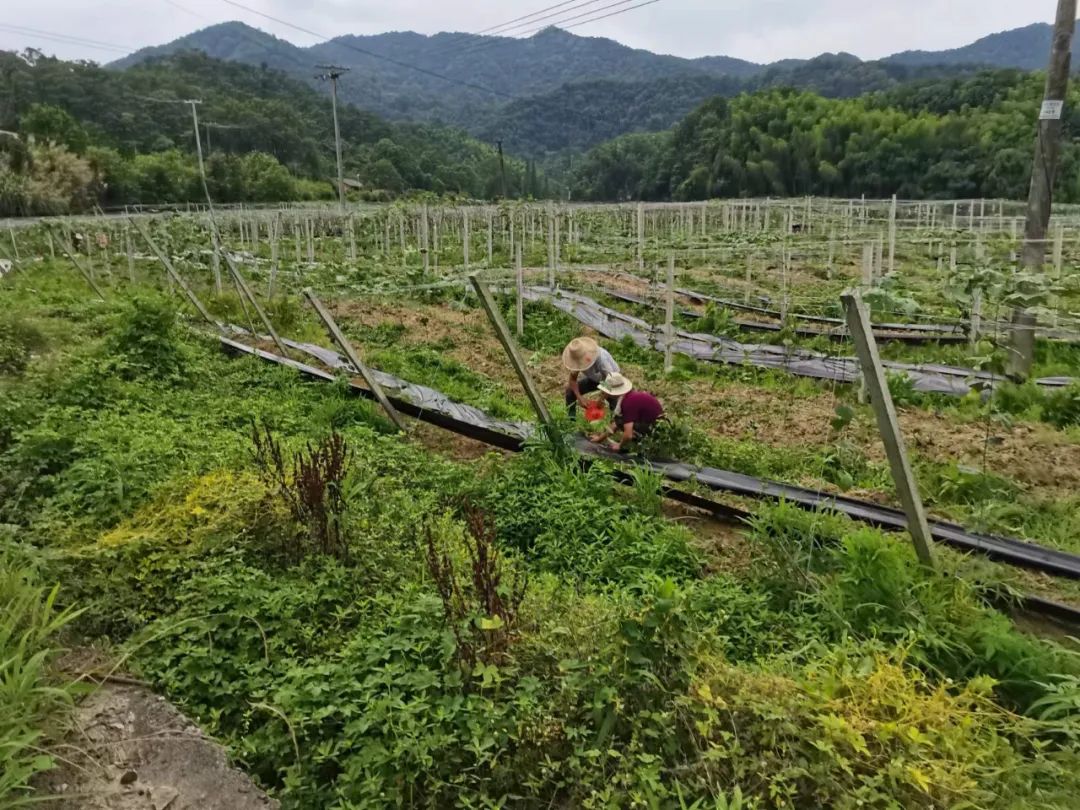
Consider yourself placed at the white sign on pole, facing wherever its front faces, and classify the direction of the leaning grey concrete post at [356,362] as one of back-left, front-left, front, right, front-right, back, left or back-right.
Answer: front-right

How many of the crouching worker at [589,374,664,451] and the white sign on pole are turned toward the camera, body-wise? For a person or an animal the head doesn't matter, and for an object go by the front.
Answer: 1

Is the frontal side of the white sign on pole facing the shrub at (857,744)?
yes

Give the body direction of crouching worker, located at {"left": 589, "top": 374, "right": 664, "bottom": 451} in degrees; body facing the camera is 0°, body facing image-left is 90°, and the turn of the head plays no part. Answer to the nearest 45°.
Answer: approximately 90°

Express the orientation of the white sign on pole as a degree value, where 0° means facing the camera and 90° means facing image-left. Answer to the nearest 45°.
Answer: approximately 0°

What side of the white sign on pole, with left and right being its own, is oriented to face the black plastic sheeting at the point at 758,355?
right

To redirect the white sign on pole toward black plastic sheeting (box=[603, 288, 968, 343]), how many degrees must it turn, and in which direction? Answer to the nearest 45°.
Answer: approximately 135° to its right

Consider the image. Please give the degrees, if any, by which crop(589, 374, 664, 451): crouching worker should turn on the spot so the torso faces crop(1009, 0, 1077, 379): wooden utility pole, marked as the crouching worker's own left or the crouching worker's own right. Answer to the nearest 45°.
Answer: approximately 135° to the crouching worker's own right

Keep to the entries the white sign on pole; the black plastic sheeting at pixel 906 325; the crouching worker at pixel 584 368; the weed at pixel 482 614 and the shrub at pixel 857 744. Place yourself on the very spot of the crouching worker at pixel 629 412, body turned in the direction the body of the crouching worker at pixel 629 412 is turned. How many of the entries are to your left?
2

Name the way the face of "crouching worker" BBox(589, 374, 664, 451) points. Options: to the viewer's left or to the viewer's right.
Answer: to the viewer's left

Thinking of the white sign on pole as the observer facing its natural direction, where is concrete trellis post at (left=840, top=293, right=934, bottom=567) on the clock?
The concrete trellis post is roughly at 12 o'clock from the white sign on pole.

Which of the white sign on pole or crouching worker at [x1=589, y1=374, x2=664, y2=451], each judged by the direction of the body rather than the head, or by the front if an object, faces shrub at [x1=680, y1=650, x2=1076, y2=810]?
the white sign on pole

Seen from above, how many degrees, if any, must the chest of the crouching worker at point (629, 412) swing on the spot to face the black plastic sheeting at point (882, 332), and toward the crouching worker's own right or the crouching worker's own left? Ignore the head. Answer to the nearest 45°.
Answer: approximately 135° to the crouching worker's own right

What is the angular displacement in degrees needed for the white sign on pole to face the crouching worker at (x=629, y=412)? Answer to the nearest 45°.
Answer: approximately 45° to its right
